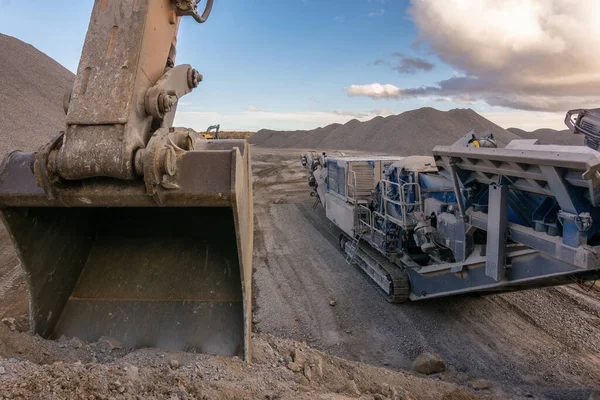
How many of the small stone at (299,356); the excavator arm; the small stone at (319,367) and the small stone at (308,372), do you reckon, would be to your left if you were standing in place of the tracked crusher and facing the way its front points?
4

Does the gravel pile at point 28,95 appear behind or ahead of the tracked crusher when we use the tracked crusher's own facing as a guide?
ahead

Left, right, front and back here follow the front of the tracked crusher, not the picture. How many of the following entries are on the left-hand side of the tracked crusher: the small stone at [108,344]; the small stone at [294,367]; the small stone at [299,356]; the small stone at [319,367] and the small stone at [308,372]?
5

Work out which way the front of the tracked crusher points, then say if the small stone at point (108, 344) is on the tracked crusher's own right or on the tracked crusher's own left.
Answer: on the tracked crusher's own left

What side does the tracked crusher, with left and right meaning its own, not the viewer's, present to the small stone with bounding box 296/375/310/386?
left

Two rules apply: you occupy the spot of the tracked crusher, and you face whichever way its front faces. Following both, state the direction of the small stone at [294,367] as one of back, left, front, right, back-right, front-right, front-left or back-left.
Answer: left
